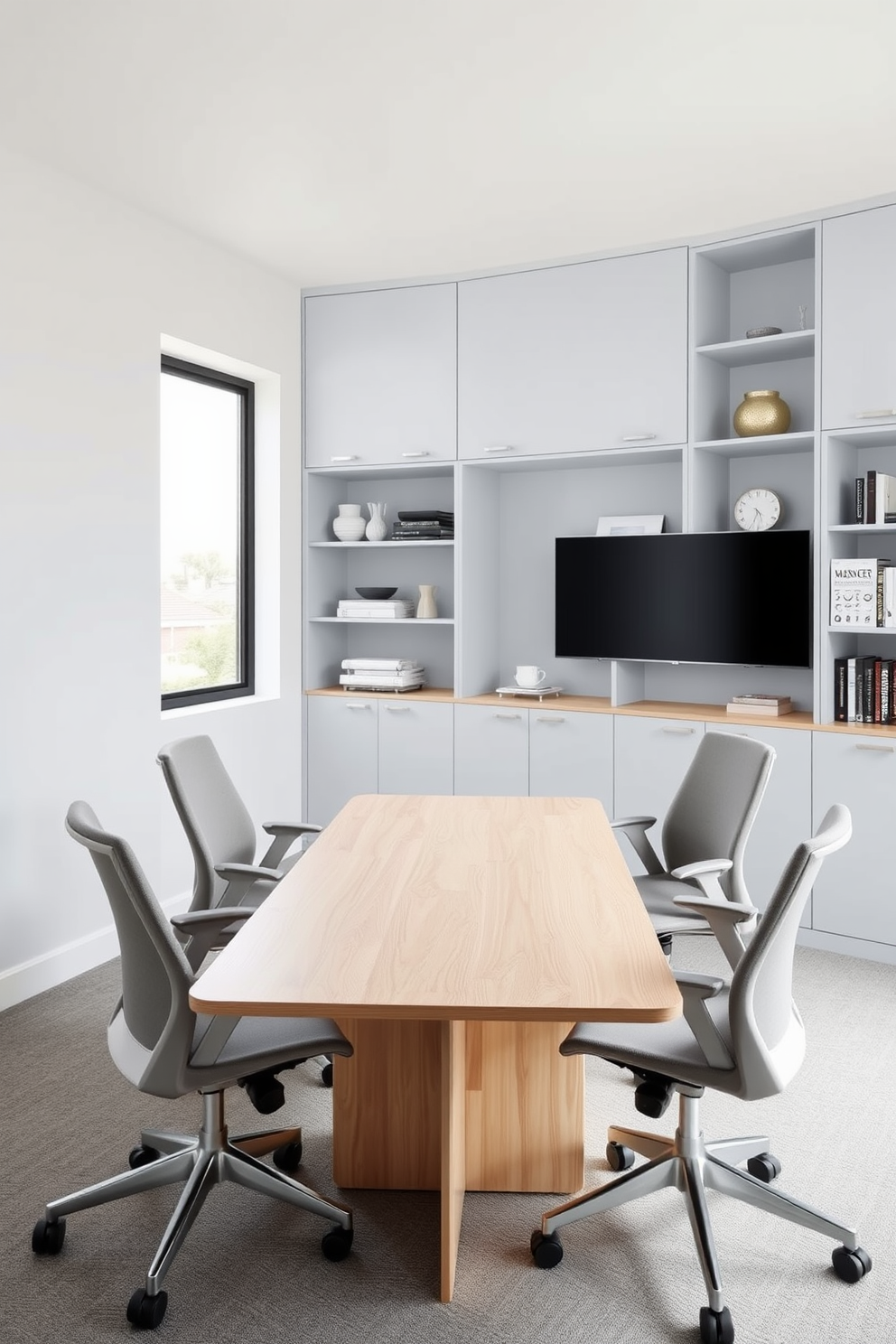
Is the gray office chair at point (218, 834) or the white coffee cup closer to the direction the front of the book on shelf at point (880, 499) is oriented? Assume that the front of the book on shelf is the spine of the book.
the gray office chair

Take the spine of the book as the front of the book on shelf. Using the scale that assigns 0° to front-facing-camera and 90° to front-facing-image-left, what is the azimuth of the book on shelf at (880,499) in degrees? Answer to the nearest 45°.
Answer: approximately 0°

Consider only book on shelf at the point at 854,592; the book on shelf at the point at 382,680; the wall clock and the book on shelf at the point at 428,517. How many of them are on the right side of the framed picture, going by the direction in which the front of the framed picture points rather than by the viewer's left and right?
2

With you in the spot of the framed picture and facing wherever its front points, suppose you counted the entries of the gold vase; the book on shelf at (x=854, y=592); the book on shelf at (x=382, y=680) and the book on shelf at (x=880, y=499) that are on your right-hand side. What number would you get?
1

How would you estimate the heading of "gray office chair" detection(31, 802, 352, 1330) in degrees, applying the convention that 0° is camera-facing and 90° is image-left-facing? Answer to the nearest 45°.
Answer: approximately 225°

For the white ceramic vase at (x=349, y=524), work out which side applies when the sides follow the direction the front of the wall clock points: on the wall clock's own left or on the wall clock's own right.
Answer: on the wall clock's own right

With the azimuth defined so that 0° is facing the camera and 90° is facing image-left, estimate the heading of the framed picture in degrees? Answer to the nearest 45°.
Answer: approximately 0°

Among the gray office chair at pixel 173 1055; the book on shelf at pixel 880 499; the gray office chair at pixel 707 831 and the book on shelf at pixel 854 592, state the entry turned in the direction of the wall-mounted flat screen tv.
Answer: the gray office chair at pixel 173 1055

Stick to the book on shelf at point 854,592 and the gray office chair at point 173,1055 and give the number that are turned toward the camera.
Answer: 1
